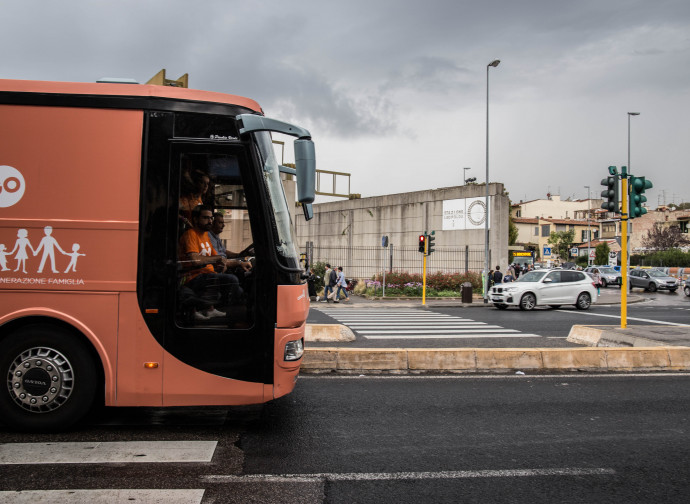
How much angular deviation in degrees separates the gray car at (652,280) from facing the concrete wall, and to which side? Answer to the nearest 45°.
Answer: approximately 90° to its right

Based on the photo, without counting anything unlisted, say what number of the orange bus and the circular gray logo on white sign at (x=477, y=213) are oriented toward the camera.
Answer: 1

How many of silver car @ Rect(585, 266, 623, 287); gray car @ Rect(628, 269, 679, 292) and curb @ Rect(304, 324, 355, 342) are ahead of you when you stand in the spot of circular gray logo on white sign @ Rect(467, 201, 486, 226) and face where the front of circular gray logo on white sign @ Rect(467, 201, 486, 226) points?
1

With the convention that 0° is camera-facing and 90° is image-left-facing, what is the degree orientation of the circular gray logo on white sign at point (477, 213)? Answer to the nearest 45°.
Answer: approximately 0°

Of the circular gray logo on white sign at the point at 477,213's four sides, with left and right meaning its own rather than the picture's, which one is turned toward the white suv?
front

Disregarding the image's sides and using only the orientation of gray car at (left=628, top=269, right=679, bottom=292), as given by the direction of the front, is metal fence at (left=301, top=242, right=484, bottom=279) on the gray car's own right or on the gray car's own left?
on the gray car's own right

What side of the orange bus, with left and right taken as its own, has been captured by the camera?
right
